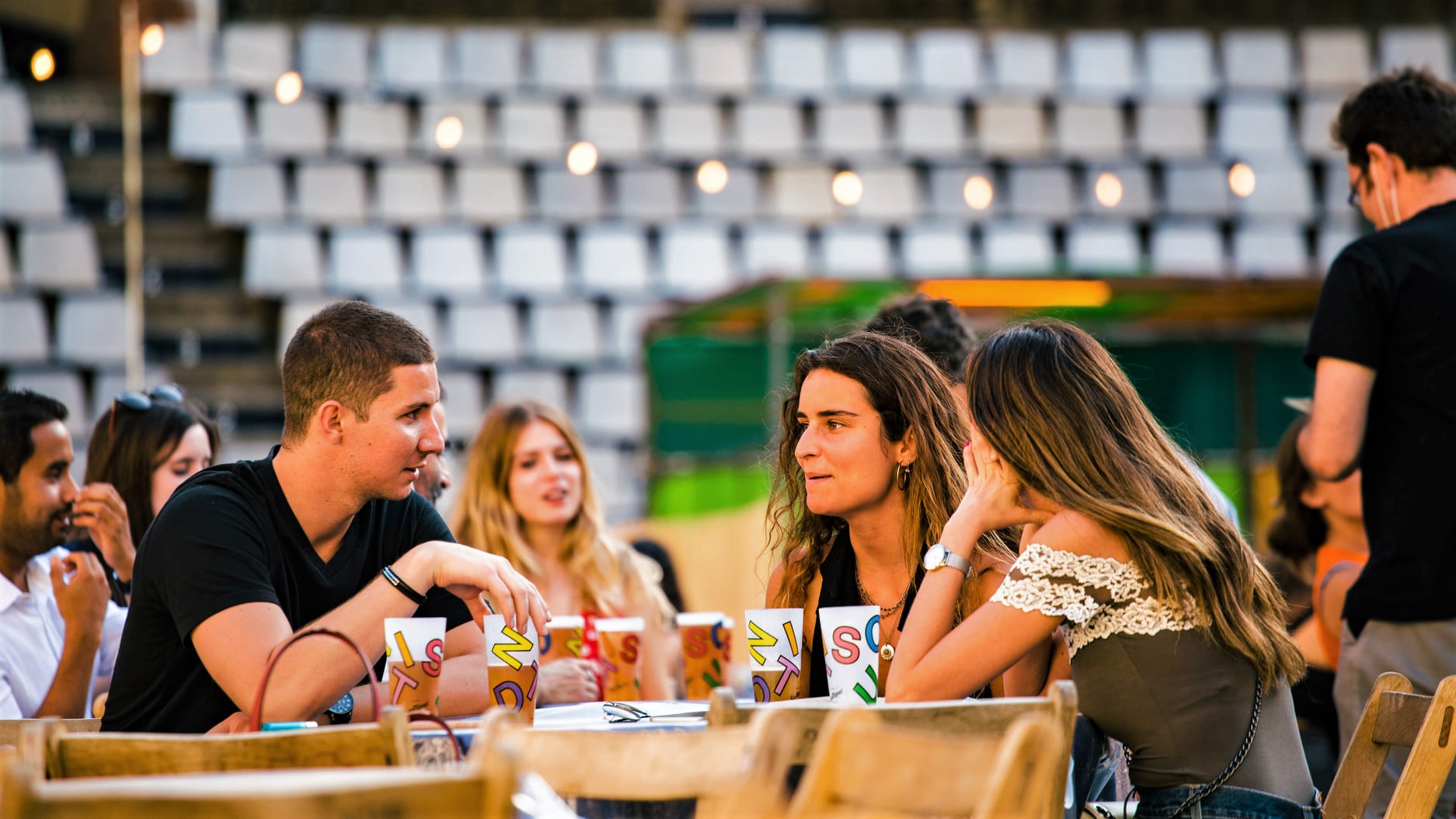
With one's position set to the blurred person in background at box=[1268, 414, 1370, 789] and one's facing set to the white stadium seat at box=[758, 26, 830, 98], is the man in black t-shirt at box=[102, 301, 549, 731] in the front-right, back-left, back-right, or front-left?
back-left

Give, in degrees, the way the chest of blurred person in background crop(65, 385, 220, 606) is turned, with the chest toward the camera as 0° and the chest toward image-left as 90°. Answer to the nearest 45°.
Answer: approximately 315°

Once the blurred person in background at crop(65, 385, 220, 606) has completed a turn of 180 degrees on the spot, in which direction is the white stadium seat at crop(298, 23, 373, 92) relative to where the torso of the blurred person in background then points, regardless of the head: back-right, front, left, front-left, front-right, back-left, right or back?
front-right

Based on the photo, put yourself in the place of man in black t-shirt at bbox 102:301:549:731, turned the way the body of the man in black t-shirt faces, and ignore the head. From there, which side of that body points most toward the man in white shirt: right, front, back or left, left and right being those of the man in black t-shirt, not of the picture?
back

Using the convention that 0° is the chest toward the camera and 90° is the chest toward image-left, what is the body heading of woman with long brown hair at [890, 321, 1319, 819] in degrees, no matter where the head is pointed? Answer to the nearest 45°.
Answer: approximately 135°

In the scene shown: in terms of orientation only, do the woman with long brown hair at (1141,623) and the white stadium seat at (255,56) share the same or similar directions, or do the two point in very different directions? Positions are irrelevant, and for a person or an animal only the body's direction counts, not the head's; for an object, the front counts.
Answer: very different directions

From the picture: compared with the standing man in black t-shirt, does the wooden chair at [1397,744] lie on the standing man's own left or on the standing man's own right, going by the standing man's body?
on the standing man's own left

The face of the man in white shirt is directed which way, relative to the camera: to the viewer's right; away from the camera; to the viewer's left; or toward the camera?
to the viewer's right

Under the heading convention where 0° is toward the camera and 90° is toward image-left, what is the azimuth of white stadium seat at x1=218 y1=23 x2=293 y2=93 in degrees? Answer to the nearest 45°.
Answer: approximately 0°

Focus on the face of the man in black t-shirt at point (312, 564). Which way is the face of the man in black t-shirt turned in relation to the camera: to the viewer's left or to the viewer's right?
to the viewer's right

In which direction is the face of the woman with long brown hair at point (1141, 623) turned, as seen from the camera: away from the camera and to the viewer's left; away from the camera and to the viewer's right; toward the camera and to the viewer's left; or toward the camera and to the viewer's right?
away from the camera and to the viewer's left

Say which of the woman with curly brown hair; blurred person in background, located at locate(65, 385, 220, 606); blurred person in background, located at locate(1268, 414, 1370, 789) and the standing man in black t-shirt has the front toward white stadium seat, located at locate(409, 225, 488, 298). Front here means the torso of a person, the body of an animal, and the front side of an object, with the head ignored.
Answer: the standing man in black t-shirt
